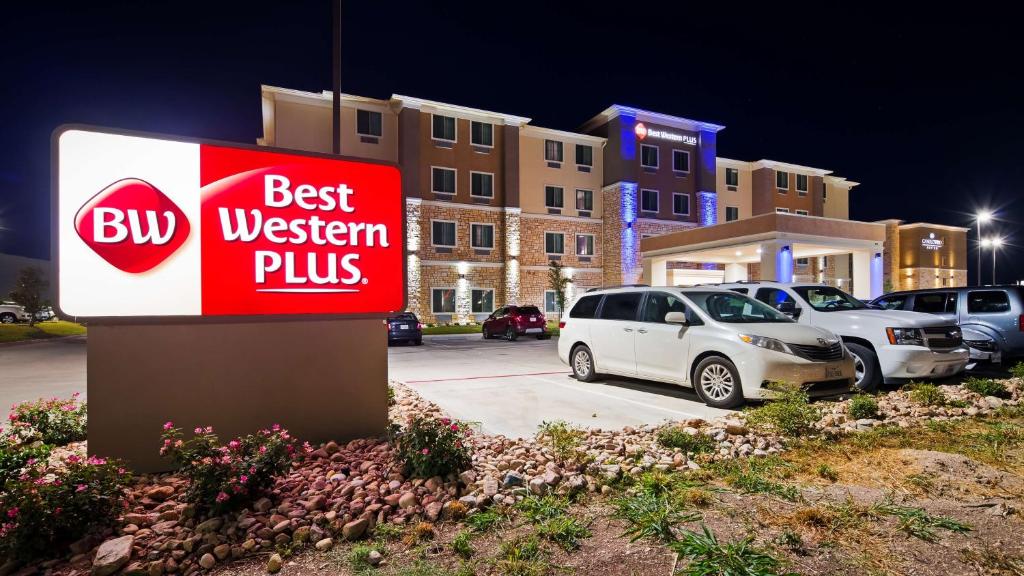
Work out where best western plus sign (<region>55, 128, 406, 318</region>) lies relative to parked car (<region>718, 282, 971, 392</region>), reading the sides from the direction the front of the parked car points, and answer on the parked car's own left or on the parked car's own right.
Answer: on the parked car's own right

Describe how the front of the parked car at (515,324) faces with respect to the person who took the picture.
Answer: facing away from the viewer and to the left of the viewer

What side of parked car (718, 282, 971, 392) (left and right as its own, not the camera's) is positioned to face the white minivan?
right

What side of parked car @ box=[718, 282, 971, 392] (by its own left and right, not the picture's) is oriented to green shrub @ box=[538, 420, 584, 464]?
right

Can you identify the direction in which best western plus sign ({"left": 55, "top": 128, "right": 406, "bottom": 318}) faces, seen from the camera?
facing the viewer and to the right of the viewer

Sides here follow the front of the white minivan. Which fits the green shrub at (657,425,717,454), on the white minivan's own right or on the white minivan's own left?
on the white minivan's own right

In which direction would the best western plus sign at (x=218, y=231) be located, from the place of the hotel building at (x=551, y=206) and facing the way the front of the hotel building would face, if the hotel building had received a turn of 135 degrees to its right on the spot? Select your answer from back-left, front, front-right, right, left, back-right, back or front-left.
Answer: left

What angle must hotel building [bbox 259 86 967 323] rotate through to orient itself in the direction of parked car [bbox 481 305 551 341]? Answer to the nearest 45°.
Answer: approximately 45° to its right

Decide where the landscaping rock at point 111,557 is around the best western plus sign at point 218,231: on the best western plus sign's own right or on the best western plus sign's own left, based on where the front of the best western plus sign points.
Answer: on the best western plus sign's own right

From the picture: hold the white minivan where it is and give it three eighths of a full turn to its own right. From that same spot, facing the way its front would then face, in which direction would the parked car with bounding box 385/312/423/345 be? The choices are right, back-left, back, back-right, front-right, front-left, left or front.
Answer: front-right

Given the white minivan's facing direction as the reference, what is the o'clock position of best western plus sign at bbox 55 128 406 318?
The best western plus sign is roughly at 3 o'clock from the white minivan.

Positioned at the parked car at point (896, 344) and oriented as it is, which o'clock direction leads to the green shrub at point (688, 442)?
The green shrub is roughly at 2 o'clock from the parked car.

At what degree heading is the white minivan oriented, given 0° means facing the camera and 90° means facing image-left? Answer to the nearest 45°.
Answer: approximately 315°
